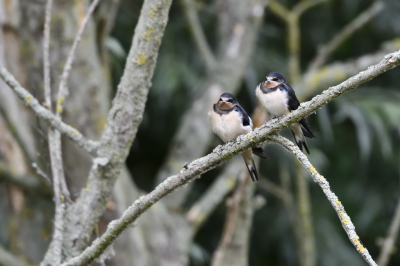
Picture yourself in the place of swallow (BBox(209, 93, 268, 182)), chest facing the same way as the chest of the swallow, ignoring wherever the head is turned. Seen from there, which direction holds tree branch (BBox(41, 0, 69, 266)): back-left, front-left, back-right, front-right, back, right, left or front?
front-right

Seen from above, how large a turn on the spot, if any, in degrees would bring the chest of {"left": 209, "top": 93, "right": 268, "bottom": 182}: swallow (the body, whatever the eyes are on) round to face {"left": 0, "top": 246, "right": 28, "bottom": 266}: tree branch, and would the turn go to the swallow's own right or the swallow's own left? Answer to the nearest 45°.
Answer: approximately 90° to the swallow's own right

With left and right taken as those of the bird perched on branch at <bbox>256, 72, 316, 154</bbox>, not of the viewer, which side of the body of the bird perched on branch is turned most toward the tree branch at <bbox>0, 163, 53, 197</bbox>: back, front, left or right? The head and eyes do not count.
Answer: right

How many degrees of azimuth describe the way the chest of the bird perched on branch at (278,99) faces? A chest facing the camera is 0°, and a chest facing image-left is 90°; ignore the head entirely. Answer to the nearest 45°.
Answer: approximately 45°

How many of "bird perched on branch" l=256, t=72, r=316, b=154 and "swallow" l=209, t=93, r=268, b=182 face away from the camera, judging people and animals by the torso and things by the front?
0
